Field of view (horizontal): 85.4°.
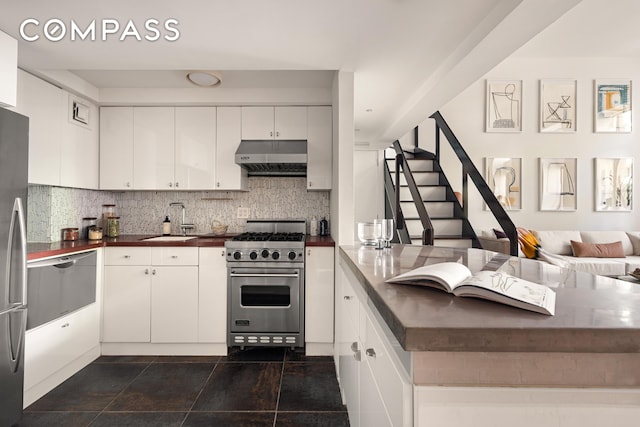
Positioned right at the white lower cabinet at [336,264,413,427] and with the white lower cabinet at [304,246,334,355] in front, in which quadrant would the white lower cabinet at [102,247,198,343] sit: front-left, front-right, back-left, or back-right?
front-left

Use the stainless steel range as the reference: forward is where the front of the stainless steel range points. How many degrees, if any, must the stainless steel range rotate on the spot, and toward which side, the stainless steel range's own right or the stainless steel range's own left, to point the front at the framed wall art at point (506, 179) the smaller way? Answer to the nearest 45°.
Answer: approximately 135° to the stainless steel range's own left

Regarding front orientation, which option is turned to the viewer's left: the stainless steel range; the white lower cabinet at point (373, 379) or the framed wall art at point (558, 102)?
the white lower cabinet

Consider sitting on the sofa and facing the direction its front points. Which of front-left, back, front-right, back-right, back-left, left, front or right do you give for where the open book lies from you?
front

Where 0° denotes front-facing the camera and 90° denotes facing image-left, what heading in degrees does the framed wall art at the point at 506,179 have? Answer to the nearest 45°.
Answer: approximately 0°

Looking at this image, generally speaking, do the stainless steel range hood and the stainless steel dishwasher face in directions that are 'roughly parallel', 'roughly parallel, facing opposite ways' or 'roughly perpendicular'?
roughly perpendicular

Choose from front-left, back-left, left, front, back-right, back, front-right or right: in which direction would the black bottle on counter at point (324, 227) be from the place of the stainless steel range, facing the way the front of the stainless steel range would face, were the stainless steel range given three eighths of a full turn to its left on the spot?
front

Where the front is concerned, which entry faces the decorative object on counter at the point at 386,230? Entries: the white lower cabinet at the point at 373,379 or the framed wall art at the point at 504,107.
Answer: the framed wall art

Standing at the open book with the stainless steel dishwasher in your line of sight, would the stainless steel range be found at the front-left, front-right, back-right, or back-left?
front-right

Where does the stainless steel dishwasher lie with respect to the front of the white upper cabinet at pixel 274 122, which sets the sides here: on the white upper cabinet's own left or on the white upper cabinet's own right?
on the white upper cabinet's own right

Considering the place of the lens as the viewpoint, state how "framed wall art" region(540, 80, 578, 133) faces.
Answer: facing the viewer

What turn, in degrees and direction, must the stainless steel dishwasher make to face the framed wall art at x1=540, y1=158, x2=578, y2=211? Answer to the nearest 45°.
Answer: approximately 45° to its left

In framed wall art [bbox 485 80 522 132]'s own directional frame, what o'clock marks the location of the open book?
The open book is roughly at 12 o'clock from the framed wall art.

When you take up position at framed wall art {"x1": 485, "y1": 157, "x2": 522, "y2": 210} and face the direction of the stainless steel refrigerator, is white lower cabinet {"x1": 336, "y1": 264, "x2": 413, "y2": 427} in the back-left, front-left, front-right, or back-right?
front-left

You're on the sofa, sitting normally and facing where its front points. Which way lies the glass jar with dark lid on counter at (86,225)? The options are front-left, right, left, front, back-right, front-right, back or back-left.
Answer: front-right

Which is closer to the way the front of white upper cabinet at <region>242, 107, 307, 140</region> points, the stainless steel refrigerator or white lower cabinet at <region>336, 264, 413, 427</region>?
the white lower cabinet

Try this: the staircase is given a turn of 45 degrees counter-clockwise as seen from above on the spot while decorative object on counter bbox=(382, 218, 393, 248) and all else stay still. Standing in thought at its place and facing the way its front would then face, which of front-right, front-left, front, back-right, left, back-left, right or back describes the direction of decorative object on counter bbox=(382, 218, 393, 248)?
front-right

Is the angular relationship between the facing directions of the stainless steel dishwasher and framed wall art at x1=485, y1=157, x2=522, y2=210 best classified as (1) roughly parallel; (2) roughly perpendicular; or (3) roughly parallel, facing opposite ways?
roughly perpendicular

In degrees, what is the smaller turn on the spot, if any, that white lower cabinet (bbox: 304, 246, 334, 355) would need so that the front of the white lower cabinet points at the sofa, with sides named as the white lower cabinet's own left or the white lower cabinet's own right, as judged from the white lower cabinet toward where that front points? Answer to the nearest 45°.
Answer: approximately 135° to the white lower cabinet's own left

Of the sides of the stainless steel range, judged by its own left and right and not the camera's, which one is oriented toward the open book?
front

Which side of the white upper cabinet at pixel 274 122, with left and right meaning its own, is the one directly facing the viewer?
front
